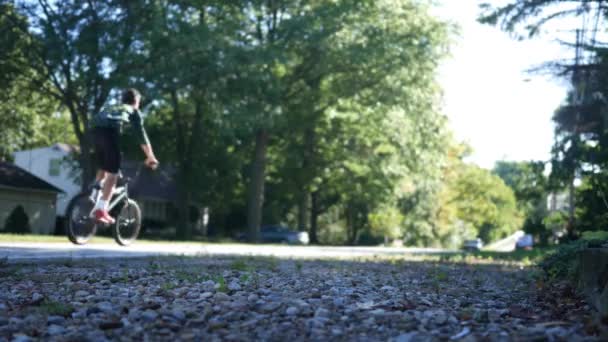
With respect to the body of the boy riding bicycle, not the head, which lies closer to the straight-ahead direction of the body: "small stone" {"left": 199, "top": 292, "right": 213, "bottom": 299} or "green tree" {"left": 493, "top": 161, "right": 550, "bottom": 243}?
the green tree

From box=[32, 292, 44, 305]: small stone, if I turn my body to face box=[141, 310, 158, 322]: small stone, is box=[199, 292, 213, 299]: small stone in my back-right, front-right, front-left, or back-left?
front-left

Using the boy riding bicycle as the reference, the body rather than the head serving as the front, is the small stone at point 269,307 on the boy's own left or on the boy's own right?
on the boy's own right

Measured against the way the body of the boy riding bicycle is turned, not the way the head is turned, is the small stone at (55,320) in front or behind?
behind

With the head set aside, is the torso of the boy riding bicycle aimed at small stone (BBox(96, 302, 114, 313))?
no

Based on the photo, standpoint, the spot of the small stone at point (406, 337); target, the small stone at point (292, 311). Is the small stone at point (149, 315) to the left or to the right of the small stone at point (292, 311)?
left

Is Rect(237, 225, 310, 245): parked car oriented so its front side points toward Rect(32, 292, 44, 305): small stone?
no

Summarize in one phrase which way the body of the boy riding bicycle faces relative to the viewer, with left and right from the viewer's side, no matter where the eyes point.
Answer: facing away from the viewer and to the right of the viewer

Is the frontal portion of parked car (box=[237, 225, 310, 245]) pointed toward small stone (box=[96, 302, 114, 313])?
no
